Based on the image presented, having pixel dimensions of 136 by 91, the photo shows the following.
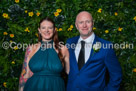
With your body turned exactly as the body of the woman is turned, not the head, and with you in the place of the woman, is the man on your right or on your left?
on your left

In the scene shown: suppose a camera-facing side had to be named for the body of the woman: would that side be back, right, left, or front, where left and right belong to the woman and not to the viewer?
front
